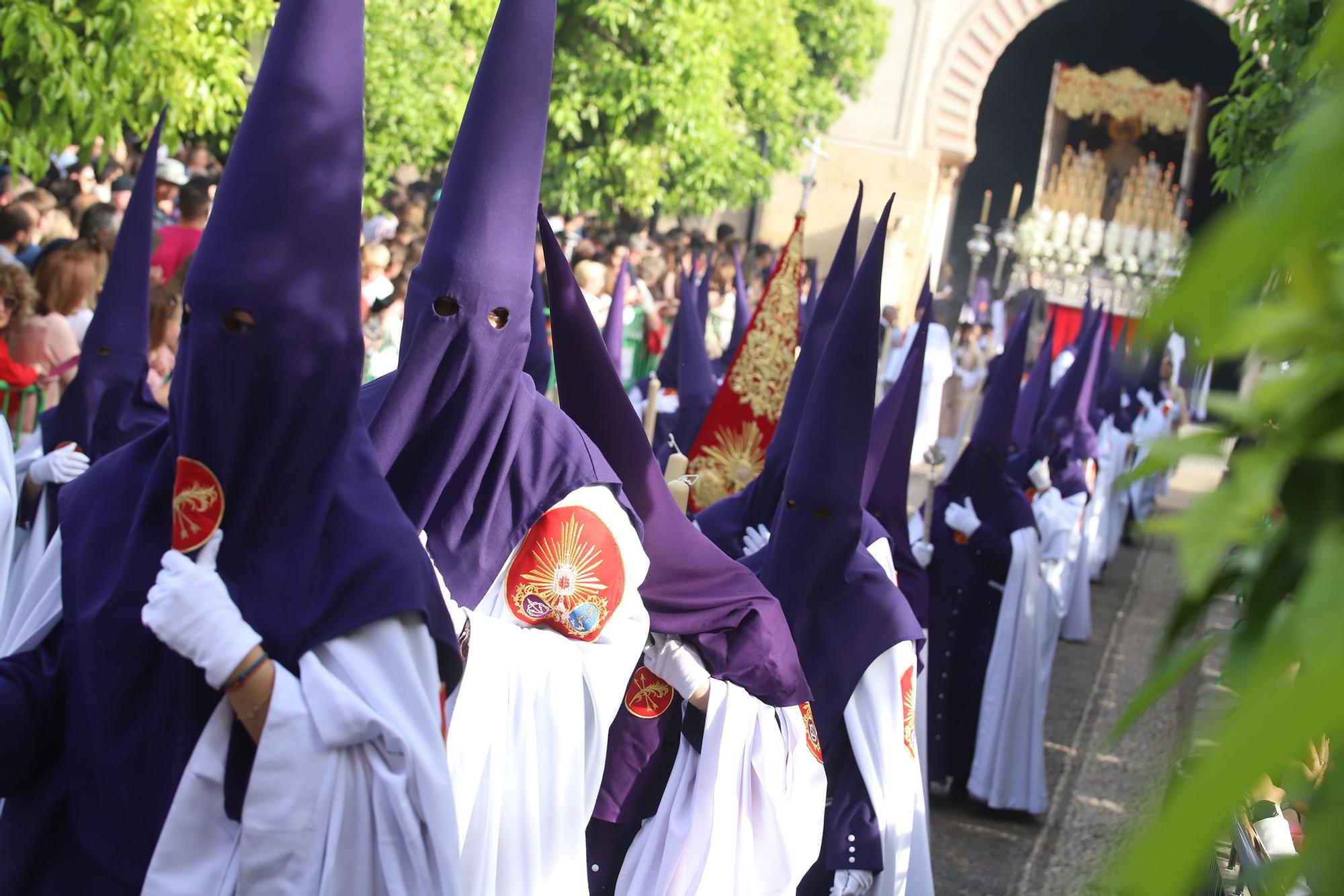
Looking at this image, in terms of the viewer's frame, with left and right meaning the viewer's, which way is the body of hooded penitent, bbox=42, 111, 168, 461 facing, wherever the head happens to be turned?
facing the viewer and to the left of the viewer

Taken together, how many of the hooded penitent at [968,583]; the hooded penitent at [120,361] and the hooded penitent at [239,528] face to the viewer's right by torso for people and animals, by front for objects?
0

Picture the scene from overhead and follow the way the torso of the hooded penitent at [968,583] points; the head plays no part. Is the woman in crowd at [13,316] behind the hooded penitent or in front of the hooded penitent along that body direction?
in front

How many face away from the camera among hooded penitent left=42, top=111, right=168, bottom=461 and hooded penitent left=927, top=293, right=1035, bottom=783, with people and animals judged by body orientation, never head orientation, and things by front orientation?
0

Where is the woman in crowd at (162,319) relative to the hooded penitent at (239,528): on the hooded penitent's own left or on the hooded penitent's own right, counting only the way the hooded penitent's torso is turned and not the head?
on the hooded penitent's own right

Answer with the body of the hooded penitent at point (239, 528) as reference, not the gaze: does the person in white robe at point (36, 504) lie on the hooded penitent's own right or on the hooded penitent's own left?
on the hooded penitent's own right

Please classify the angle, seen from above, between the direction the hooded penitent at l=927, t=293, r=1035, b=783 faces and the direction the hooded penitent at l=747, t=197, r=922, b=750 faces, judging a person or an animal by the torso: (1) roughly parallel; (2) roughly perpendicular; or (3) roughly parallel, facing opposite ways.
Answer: roughly parallel

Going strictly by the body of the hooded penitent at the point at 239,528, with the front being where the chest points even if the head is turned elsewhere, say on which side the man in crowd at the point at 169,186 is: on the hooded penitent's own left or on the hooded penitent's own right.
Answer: on the hooded penitent's own right

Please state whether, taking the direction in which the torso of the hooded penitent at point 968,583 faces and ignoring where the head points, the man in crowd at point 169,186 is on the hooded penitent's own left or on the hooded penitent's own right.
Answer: on the hooded penitent's own right

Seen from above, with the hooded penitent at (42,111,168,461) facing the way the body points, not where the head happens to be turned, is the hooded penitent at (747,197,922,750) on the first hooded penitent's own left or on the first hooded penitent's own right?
on the first hooded penitent's own left

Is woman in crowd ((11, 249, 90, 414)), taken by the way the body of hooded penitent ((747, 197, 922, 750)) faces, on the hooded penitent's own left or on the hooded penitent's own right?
on the hooded penitent's own right

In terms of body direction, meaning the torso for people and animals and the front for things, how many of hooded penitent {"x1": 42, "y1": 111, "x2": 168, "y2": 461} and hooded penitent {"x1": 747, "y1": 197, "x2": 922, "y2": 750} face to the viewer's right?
0
